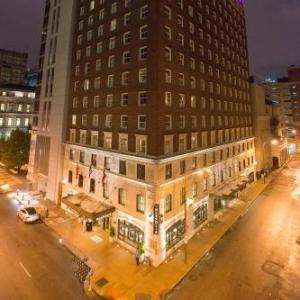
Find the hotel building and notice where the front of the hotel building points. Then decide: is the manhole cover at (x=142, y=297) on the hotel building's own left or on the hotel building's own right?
on the hotel building's own left

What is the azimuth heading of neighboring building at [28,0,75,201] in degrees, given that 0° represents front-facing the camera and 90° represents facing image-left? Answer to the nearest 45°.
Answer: approximately 45°

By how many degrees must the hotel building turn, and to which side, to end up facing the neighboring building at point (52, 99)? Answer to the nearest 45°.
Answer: approximately 90° to its right

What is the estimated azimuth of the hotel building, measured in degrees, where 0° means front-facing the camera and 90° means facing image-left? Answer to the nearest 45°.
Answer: approximately 45°

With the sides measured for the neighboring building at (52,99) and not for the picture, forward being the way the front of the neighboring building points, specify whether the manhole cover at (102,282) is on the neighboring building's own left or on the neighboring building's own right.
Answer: on the neighboring building's own left

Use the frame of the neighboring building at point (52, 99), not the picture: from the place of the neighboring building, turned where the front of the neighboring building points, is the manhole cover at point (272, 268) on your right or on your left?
on your left
